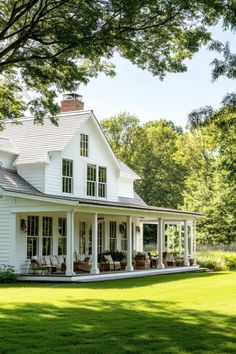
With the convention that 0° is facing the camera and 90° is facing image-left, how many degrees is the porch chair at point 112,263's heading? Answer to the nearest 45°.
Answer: approximately 315°

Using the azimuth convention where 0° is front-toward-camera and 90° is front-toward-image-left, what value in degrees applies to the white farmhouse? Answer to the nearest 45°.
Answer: approximately 315°

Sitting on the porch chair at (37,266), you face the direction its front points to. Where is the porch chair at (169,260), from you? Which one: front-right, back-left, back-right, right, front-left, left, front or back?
left

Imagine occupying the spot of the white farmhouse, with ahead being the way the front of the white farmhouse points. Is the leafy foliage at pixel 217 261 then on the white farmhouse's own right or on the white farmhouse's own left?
on the white farmhouse's own left

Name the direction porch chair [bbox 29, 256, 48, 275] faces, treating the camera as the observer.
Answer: facing the viewer and to the right of the viewer

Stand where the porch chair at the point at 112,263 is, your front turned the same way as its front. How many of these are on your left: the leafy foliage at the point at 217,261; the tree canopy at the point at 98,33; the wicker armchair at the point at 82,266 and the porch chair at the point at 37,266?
1

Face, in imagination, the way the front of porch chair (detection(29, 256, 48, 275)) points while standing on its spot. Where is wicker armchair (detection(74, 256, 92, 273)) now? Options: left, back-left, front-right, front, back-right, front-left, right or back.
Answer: front-left

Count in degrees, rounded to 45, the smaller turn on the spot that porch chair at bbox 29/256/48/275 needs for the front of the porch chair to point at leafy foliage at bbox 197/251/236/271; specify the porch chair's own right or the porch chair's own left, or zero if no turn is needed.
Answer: approximately 90° to the porch chair's own left

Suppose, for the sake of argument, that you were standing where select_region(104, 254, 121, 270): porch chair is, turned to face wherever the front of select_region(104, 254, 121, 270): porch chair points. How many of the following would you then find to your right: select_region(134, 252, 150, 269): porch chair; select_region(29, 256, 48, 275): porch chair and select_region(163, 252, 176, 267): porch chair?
1
